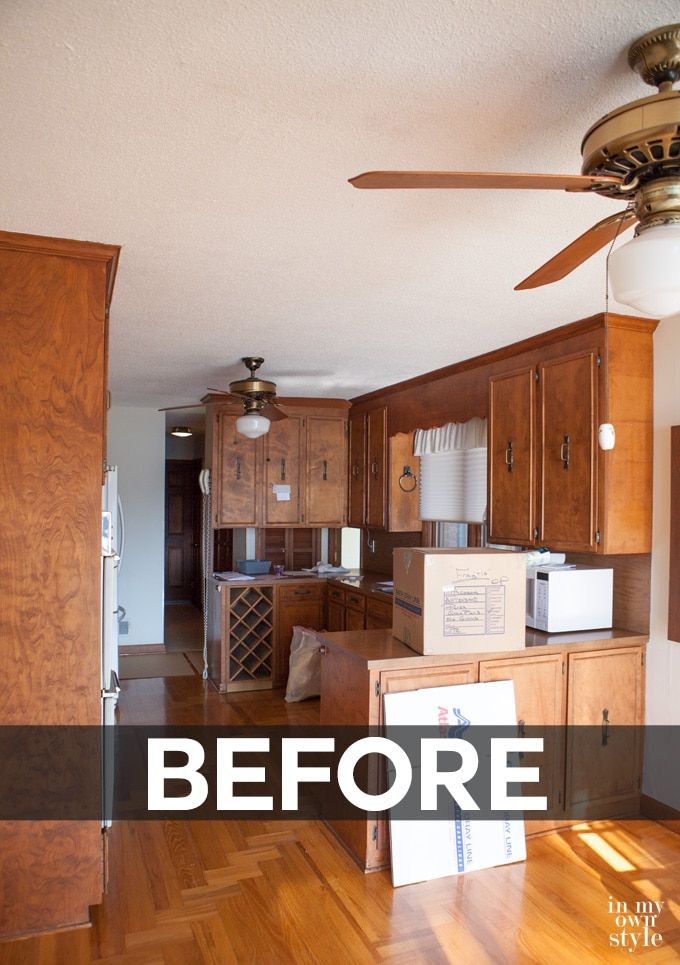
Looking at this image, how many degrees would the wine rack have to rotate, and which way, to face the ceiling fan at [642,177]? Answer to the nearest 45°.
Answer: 0° — it already faces it

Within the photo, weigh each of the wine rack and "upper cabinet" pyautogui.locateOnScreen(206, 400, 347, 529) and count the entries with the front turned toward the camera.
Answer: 2

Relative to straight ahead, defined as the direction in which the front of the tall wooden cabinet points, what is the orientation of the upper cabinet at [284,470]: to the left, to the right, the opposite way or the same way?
to the right

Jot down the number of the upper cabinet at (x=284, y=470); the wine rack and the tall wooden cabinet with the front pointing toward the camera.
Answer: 2

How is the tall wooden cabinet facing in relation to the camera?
to the viewer's right

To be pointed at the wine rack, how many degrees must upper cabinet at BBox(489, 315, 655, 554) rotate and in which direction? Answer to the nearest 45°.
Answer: approximately 90° to its right
